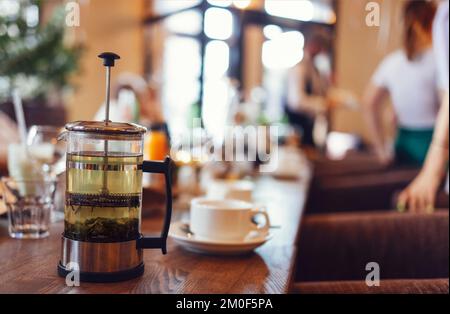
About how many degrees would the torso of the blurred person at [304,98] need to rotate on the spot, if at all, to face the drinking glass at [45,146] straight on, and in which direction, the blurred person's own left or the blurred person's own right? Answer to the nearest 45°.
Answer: approximately 90° to the blurred person's own right

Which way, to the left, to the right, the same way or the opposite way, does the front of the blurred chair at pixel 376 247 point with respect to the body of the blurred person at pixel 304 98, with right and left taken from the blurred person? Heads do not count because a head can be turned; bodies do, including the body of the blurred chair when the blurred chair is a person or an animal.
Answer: to the right
